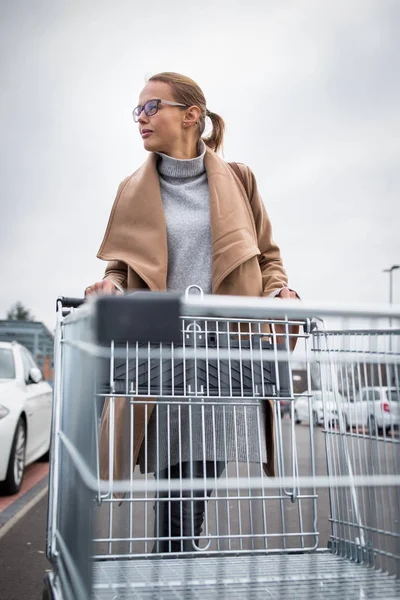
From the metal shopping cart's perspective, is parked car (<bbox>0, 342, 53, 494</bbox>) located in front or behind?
behind

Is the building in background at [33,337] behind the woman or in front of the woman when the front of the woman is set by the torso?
behind

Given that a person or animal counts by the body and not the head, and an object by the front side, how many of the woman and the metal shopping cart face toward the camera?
2

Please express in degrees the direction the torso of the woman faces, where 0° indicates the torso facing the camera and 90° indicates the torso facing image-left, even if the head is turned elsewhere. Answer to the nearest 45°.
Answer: approximately 0°

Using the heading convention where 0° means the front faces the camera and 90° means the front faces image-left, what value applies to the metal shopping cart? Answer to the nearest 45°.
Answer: approximately 0°

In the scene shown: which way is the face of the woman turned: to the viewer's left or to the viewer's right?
to the viewer's left
